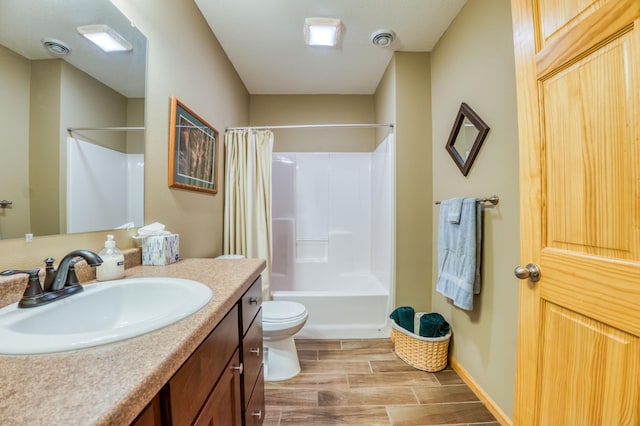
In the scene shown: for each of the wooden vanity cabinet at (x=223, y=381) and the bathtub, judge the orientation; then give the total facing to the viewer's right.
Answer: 1

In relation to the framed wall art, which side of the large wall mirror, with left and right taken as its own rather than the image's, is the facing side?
left

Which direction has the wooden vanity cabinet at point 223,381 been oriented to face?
to the viewer's right

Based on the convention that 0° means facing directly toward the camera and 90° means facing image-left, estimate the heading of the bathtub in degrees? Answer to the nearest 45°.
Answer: approximately 0°

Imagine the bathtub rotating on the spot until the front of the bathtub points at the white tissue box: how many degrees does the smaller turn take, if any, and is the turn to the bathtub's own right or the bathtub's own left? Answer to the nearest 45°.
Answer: approximately 45° to the bathtub's own right
